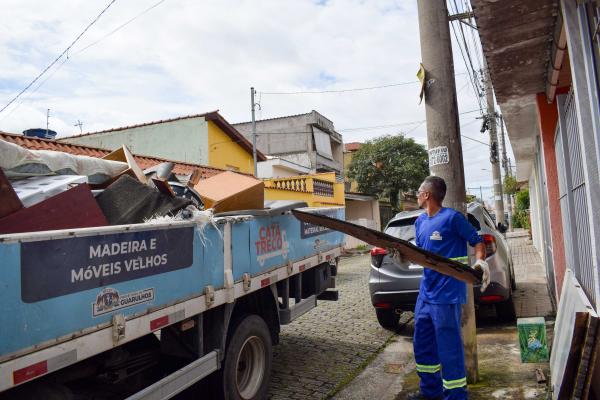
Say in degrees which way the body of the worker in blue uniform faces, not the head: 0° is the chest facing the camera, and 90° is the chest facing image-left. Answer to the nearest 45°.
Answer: approximately 45°

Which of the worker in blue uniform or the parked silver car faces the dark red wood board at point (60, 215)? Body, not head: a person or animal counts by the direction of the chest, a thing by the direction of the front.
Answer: the worker in blue uniform

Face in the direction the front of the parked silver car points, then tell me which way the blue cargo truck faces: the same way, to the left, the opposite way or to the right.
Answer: the opposite way

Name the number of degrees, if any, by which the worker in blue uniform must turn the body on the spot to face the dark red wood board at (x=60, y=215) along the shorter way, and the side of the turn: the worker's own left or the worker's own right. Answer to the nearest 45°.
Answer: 0° — they already face it

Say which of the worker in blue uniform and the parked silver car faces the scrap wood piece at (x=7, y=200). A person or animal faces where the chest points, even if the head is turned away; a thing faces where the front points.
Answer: the worker in blue uniform

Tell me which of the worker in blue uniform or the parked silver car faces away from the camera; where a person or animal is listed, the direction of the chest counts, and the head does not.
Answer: the parked silver car

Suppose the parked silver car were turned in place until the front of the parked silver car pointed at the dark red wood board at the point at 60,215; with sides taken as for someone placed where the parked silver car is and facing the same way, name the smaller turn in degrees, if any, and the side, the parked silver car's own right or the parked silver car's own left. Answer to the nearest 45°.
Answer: approximately 135° to the parked silver car's own left

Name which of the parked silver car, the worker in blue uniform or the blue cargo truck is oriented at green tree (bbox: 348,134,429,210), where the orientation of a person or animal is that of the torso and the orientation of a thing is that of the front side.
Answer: the parked silver car

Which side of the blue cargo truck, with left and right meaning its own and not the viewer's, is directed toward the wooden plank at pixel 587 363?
left

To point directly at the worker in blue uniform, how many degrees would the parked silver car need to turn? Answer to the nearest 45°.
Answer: approximately 180°

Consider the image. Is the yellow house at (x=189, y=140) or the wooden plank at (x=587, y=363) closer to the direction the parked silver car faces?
the yellow house

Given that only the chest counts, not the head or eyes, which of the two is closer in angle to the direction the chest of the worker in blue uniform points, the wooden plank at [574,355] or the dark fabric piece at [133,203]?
the dark fabric piece

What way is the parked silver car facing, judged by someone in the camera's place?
facing away from the viewer
